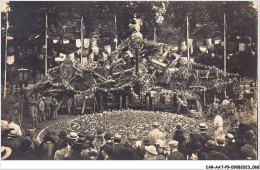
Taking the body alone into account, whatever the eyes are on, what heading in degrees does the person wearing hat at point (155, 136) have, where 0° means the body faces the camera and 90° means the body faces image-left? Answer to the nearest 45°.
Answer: approximately 180°

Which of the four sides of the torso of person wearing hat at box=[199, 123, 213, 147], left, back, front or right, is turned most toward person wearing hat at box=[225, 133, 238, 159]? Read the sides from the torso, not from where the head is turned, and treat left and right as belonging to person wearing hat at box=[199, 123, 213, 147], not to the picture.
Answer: right

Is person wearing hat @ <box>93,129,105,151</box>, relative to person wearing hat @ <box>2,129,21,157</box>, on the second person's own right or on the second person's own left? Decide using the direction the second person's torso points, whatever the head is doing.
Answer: on the second person's own right

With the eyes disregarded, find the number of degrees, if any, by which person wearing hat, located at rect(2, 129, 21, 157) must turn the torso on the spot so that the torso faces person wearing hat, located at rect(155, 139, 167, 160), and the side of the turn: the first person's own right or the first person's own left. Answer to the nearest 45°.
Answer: approximately 135° to the first person's own right

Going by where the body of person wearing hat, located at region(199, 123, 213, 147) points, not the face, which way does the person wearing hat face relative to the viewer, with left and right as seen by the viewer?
facing away from the viewer

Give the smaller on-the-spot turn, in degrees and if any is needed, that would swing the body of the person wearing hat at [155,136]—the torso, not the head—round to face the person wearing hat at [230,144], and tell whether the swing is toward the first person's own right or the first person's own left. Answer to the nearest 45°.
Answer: approximately 90° to the first person's own right

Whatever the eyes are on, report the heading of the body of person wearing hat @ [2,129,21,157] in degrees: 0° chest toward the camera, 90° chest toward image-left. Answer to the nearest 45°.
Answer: approximately 180°

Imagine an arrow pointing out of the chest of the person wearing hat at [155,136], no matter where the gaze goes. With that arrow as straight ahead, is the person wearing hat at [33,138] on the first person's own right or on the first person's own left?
on the first person's own left

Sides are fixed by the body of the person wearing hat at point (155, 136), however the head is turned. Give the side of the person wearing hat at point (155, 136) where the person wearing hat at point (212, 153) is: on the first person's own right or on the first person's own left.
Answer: on the first person's own right
